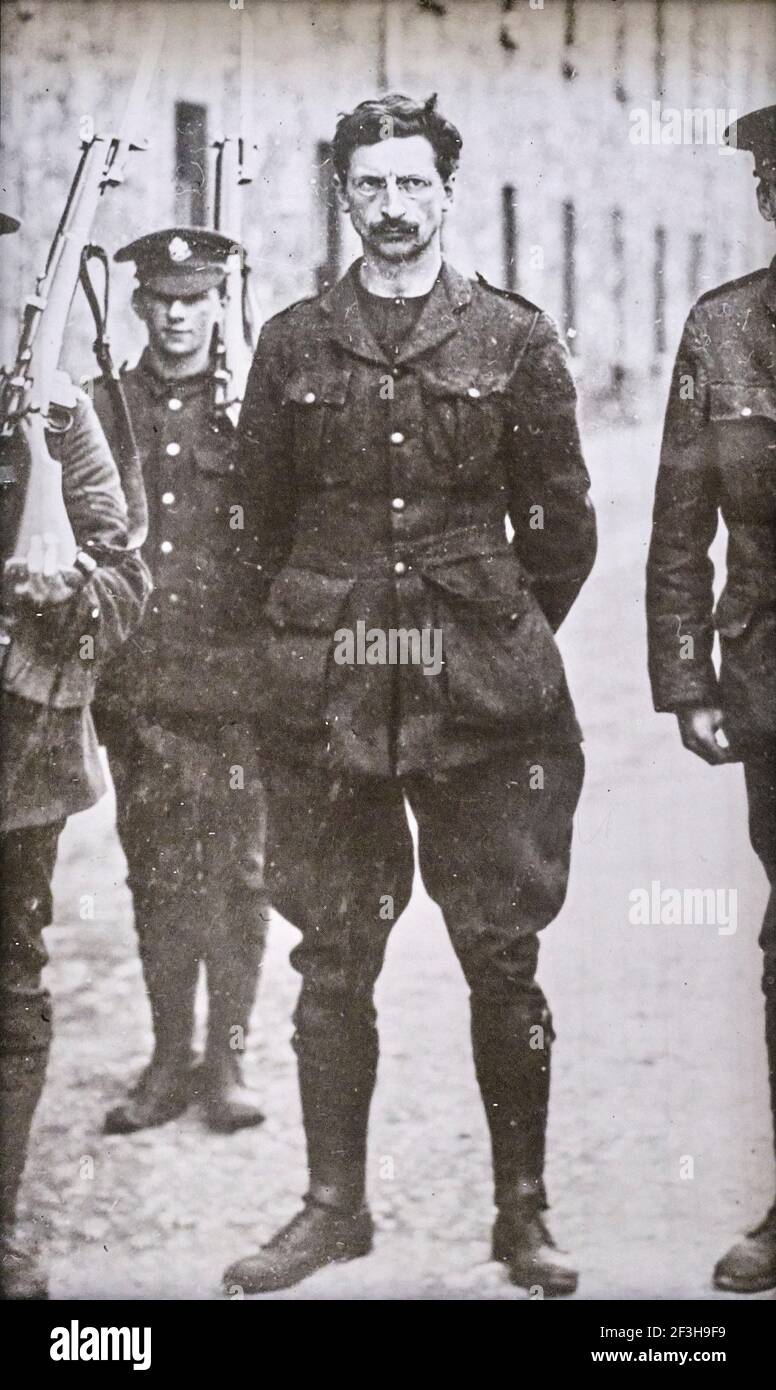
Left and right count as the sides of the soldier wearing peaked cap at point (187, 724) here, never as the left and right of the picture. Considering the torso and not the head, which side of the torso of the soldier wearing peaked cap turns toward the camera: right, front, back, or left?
front

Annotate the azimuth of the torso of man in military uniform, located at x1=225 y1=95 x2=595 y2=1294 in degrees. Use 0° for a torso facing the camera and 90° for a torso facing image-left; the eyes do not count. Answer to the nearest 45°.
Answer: approximately 0°
